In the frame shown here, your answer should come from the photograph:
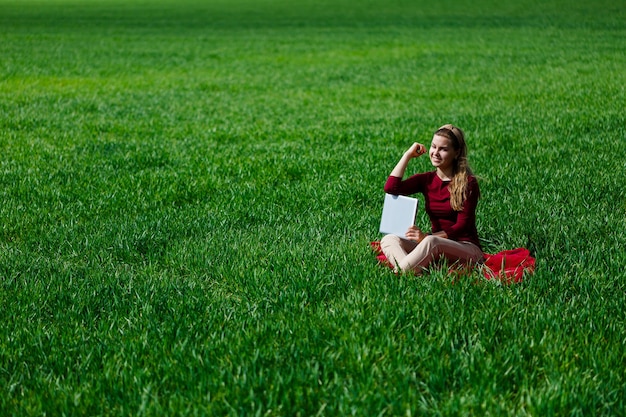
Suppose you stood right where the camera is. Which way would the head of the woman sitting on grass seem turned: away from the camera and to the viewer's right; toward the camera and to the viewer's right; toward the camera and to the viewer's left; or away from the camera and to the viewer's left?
toward the camera and to the viewer's left

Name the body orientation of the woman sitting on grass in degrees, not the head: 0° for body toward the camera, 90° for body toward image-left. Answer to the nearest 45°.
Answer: approximately 45°
